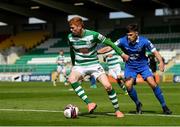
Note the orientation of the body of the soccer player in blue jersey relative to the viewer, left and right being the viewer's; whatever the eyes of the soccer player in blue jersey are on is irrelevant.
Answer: facing the viewer

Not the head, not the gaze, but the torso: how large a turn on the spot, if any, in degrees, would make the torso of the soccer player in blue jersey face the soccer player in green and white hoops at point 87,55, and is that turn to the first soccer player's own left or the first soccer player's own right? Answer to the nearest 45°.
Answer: approximately 45° to the first soccer player's own right

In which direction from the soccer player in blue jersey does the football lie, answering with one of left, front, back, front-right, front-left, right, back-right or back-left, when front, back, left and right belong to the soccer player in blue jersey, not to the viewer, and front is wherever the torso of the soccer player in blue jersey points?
front-right
